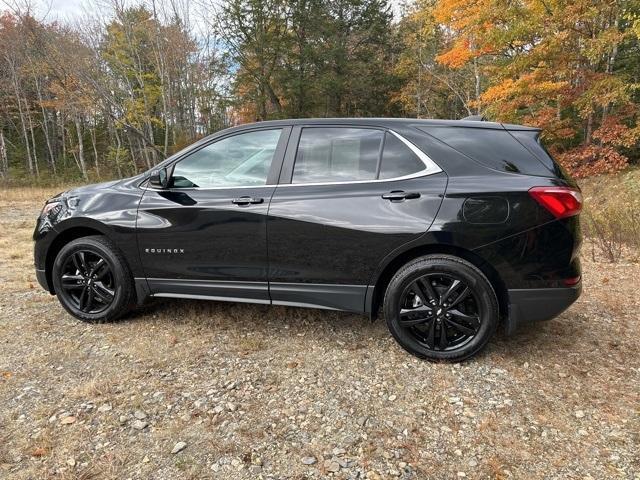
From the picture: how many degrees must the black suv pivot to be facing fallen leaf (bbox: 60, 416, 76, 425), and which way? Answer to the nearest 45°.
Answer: approximately 45° to its left

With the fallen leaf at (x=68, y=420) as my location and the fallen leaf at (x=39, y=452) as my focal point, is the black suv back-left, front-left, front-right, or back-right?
back-left

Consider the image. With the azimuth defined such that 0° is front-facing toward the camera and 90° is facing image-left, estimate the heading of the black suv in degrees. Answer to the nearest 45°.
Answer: approximately 90°
